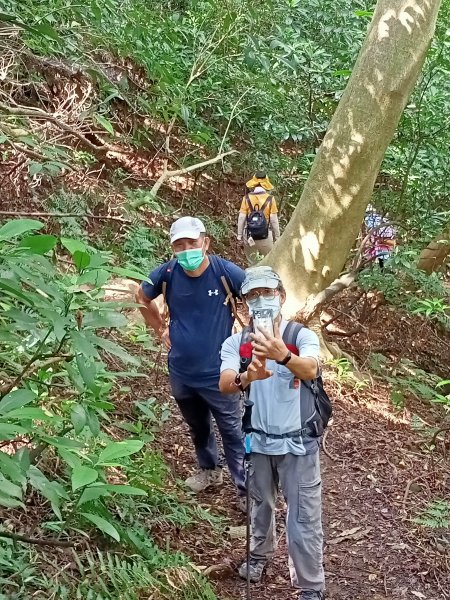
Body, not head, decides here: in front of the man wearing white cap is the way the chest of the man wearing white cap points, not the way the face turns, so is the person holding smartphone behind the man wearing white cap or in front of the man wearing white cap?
in front

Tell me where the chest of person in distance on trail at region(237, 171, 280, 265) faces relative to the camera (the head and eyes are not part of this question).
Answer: away from the camera

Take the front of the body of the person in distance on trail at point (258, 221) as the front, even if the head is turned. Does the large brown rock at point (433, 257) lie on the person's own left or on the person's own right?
on the person's own right

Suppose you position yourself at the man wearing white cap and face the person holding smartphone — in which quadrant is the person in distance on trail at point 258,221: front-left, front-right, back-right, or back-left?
back-left

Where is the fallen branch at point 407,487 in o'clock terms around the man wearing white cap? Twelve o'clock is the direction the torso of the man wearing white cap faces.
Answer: The fallen branch is roughly at 8 o'clock from the man wearing white cap.

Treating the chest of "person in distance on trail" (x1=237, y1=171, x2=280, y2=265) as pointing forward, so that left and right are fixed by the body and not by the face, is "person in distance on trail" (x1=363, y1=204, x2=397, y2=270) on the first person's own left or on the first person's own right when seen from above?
on the first person's own right

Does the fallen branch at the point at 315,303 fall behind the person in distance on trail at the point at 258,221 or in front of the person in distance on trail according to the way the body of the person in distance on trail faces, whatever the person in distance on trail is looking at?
behind

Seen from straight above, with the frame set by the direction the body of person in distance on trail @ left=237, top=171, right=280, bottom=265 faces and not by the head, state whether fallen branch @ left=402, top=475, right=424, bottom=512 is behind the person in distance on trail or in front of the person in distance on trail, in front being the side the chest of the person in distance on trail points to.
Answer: behind

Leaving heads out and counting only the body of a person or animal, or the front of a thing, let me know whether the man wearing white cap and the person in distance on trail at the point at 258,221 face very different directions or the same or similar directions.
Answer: very different directions

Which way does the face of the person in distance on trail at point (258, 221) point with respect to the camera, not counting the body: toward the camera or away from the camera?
away from the camera

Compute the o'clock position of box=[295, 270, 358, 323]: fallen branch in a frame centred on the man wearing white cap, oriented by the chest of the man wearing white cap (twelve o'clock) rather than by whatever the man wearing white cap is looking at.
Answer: The fallen branch is roughly at 7 o'clock from the man wearing white cap.

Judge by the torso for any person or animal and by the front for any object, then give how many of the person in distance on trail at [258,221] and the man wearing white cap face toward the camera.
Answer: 1

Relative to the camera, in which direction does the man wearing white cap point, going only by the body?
toward the camera

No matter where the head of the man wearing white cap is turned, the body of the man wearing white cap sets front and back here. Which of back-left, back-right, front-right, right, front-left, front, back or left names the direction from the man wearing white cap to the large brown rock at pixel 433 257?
back-left
